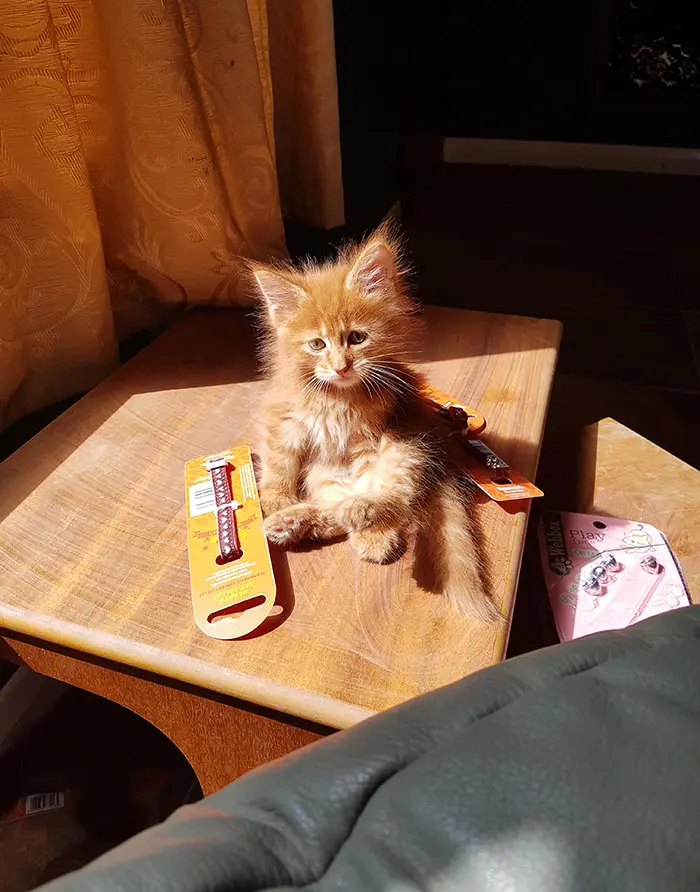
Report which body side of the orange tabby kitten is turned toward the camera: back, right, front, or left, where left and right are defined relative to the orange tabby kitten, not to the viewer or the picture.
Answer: front
